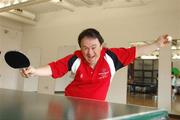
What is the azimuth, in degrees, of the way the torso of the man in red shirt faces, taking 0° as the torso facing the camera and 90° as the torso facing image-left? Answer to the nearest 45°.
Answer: approximately 0°
